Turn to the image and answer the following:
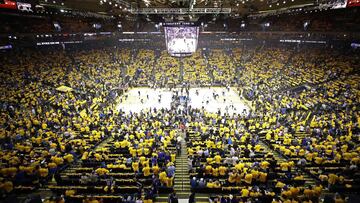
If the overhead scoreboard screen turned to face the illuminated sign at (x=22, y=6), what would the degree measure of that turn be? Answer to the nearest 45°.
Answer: approximately 90° to its right

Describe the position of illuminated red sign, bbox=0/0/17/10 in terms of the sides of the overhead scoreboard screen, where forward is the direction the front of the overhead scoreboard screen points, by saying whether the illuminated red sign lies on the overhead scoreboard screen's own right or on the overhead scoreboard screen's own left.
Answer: on the overhead scoreboard screen's own right

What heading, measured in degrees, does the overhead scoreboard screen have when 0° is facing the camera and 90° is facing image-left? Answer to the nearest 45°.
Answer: approximately 0°
